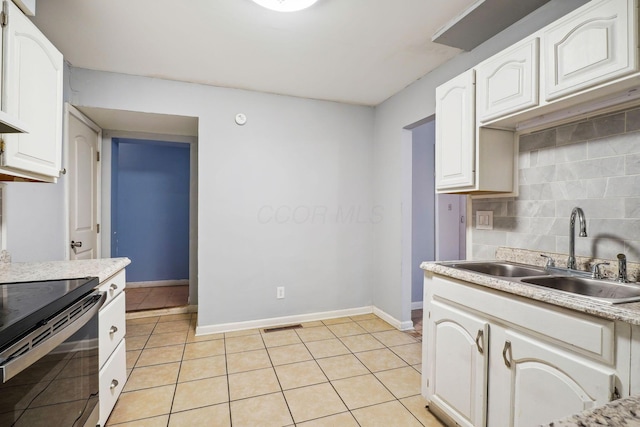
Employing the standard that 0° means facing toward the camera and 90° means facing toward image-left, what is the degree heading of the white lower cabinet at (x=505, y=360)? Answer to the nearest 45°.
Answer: approximately 45°

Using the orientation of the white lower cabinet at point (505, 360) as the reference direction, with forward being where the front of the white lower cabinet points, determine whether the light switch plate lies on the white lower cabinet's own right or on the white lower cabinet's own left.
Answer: on the white lower cabinet's own right

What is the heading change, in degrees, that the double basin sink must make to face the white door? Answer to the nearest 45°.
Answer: approximately 45° to its right

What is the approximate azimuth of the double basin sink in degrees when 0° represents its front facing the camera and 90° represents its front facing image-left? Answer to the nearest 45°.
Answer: approximately 45°

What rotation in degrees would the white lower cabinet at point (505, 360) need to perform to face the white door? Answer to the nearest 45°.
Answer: approximately 45° to its right
